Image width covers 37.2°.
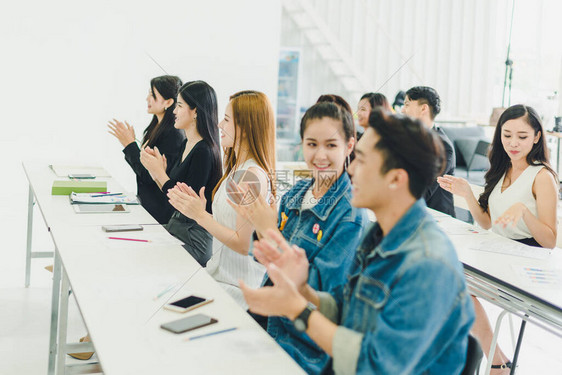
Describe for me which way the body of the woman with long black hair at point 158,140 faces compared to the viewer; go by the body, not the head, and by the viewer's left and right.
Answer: facing to the left of the viewer

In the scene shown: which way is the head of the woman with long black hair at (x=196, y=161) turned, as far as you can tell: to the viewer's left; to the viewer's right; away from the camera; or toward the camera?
to the viewer's left

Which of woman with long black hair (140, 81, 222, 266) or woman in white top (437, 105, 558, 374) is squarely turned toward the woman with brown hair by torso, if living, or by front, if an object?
the woman in white top

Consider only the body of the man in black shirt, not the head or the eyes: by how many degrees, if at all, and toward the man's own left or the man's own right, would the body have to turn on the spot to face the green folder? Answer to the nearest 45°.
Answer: approximately 45° to the man's own left

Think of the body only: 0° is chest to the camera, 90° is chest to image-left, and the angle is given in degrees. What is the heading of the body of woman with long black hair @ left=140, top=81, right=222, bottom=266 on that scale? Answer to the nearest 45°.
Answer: approximately 90°

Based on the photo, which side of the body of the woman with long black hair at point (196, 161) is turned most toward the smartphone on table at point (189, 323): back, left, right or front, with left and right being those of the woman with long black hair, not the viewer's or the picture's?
left

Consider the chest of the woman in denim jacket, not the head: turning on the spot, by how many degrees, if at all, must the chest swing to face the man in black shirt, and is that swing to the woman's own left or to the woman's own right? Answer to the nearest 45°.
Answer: approximately 135° to the woman's own right

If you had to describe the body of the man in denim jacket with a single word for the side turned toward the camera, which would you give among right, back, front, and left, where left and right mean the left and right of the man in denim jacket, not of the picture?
left
